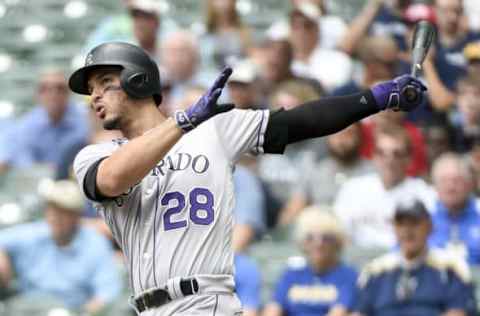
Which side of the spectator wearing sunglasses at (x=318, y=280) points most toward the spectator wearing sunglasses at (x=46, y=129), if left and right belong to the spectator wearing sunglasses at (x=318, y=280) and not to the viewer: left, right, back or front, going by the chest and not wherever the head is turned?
right

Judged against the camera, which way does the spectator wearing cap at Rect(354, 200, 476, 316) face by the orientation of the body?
toward the camera

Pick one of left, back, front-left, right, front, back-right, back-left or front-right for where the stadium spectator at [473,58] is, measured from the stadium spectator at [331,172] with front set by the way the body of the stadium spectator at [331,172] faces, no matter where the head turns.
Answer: left

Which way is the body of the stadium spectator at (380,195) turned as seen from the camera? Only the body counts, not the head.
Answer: toward the camera

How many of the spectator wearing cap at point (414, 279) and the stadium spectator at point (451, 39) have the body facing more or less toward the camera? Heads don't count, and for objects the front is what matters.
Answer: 2

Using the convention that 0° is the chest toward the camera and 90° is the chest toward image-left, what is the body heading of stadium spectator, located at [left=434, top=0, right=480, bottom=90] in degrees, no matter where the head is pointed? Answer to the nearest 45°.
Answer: approximately 0°

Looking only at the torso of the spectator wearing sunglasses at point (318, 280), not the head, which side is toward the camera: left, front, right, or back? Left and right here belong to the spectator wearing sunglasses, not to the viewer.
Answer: front
